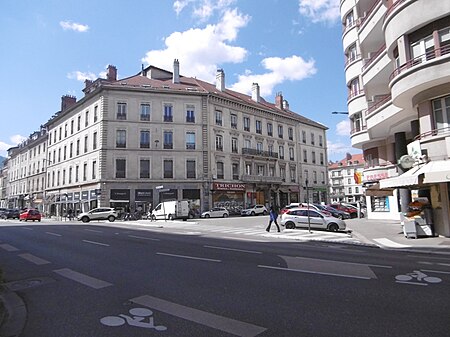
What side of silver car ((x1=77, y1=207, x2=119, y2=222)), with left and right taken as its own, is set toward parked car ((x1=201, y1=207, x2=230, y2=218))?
back

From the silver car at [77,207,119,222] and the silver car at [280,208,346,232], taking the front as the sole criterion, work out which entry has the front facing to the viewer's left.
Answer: the silver car at [77,207,119,222]

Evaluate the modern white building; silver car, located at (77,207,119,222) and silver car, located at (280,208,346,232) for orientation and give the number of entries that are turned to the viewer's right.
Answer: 1

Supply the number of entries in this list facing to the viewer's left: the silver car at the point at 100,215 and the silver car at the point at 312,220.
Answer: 1

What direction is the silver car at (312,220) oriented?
to the viewer's right

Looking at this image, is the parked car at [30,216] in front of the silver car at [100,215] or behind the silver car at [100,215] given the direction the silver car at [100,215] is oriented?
in front

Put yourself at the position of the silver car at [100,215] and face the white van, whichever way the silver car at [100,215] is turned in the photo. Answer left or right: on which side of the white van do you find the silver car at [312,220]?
right

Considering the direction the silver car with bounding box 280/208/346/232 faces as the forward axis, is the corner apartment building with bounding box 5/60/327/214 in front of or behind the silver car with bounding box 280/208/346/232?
behind
